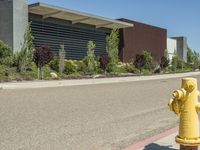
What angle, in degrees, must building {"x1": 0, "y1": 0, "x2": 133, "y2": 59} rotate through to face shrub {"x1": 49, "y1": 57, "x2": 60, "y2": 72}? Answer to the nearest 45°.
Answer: approximately 45° to its right

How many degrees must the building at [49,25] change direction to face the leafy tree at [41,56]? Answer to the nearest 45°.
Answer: approximately 45° to its right

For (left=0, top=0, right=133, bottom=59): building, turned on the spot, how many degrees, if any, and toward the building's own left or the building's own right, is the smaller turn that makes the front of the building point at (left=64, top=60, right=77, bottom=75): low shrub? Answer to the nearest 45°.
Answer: approximately 45° to the building's own right

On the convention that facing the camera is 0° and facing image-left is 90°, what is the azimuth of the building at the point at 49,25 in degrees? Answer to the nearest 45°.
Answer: approximately 315°
